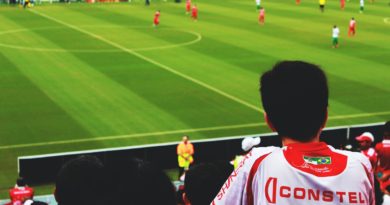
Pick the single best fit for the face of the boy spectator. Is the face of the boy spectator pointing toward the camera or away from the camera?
away from the camera

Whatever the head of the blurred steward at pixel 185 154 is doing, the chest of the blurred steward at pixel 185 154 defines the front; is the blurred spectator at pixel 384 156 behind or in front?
in front

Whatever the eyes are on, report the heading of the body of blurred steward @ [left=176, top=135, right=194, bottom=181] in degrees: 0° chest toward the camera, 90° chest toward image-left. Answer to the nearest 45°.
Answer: approximately 0°

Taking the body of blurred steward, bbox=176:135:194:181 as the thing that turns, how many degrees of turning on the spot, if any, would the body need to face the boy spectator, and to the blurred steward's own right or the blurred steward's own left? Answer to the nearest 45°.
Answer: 0° — they already face them
